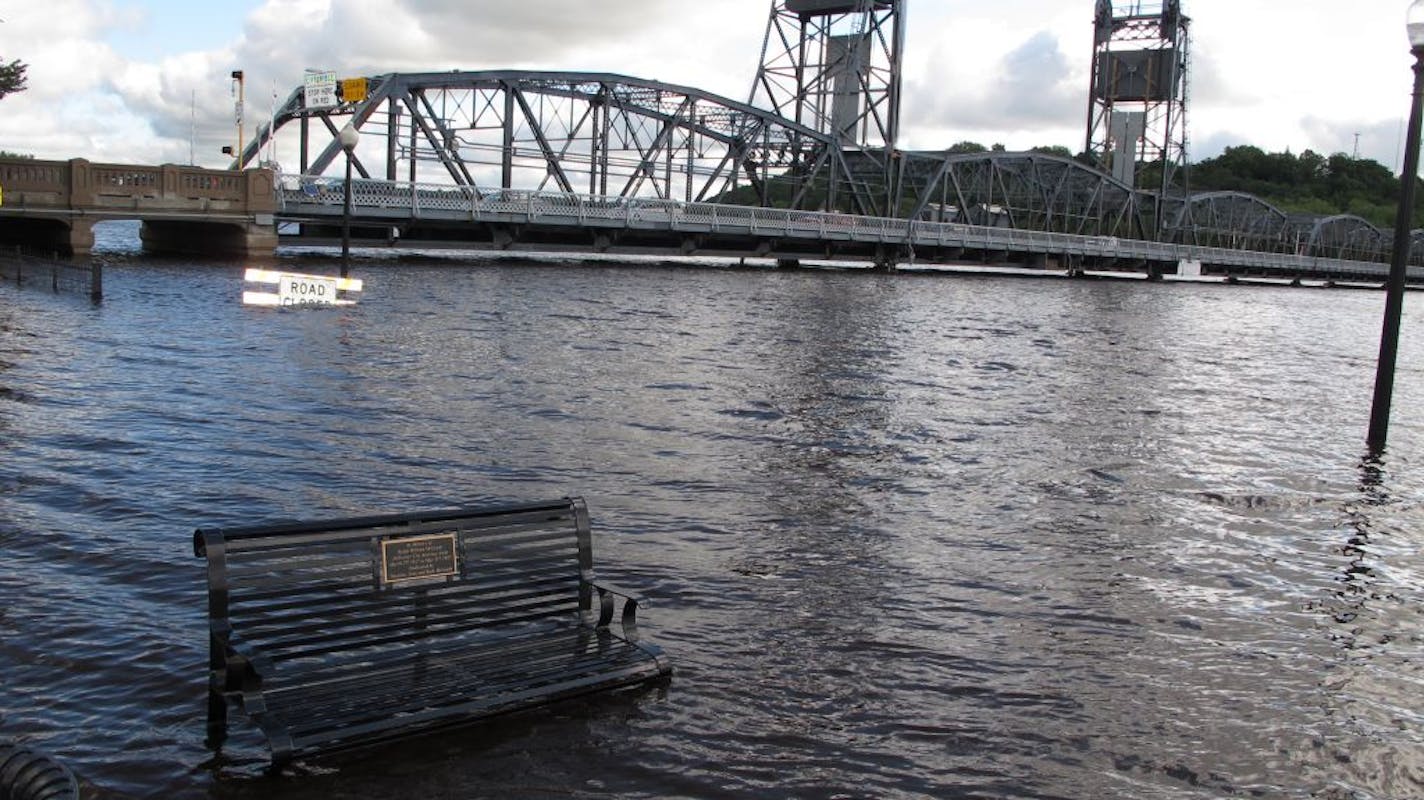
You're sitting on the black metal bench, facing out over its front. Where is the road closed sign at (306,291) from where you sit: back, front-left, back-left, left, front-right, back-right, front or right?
back-left

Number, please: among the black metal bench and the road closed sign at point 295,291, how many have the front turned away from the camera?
0

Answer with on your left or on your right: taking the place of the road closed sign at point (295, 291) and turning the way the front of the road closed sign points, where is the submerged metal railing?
on your right

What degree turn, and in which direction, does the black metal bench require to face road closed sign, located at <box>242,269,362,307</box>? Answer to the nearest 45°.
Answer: approximately 135° to its left

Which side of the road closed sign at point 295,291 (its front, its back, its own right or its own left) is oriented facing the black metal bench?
front

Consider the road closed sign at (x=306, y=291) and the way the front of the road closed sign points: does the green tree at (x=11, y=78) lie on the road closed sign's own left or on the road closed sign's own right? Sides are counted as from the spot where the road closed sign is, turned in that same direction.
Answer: on the road closed sign's own right

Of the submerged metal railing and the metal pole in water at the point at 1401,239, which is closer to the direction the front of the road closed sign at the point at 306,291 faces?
the metal pole in water

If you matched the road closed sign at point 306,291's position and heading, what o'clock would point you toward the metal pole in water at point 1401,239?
The metal pole in water is roughly at 11 o'clock from the road closed sign.

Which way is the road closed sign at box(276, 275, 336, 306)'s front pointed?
toward the camera

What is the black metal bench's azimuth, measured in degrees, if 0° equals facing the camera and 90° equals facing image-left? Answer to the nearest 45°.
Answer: approximately 315°

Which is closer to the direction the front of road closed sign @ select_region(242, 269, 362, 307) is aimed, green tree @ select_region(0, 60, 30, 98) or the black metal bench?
the black metal bench
